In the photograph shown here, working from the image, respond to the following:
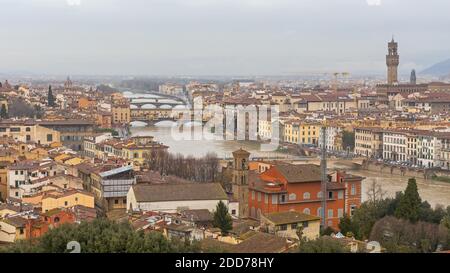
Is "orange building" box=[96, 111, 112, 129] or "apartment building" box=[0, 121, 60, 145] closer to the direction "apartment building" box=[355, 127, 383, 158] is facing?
the apartment building

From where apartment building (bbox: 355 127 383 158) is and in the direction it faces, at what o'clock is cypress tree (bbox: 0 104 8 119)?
The cypress tree is roughly at 1 o'clock from the apartment building.

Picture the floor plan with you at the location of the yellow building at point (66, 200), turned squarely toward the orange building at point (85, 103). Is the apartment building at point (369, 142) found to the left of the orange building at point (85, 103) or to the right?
right

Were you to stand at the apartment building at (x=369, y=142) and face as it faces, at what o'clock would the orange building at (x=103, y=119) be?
The orange building is roughly at 2 o'clock from the apartment building.

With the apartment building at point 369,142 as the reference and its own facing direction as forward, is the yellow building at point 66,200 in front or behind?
in front

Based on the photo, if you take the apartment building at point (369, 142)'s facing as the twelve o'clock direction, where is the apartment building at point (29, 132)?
the apartment building at point (29, 132) is roughly at 12 o'clock from the apartment building at point (369, 142).

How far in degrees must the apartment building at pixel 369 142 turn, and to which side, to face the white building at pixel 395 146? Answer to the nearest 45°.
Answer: approximately 90° to its left

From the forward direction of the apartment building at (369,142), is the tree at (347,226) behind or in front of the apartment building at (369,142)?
in front

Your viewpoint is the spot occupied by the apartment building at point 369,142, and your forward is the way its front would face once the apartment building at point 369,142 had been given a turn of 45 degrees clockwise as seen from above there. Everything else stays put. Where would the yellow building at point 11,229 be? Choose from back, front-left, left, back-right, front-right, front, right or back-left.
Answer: left

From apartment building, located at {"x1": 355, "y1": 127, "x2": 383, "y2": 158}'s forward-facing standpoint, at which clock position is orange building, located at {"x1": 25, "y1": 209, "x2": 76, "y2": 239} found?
The orange building is roughly at 11 o'clock from the apartment building.

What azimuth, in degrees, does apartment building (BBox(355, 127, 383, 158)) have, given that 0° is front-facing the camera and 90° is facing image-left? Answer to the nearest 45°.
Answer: approximately 45°

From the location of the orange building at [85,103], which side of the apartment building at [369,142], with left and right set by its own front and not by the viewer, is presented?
right

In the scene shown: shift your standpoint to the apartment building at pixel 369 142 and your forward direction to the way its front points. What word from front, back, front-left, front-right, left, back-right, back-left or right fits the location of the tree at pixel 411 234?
front-left

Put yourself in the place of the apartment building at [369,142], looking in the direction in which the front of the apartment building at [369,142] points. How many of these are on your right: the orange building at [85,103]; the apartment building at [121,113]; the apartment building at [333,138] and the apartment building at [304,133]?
4
